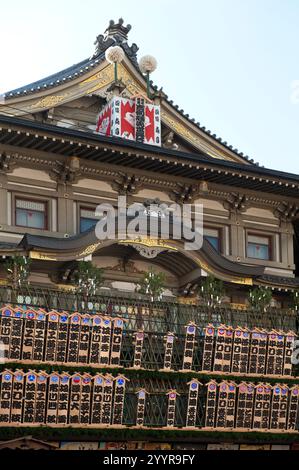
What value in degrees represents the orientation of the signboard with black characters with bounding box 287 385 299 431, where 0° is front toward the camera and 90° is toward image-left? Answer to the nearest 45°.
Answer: approximately 0°

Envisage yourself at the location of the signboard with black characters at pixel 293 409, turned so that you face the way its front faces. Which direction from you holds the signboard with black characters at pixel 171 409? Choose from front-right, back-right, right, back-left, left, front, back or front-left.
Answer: front-right

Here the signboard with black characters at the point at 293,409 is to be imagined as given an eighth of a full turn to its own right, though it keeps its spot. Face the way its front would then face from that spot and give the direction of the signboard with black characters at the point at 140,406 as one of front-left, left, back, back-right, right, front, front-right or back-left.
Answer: front

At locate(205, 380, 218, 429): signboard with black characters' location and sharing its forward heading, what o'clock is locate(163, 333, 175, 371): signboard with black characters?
locate(163, 333, 175, 371): signboard with black characters is roughly at 2 o'clock from locate(205, 380, 218, 429): signboard with black characters.

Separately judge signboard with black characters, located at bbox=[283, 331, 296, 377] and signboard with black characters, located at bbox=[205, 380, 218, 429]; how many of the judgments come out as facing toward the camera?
2

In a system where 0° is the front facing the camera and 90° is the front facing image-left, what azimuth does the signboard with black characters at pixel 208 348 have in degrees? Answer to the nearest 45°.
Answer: approximately 0°
